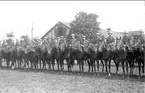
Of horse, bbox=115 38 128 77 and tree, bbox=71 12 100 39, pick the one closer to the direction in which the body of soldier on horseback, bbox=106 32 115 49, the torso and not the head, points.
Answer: the horse

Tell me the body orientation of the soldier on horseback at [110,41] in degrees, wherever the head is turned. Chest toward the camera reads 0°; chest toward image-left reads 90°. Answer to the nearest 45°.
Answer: approximately 0°

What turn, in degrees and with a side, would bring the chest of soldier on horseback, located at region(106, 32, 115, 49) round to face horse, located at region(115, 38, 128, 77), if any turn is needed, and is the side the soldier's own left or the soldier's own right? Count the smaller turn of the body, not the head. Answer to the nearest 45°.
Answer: approximately 45° to the soldier's own left

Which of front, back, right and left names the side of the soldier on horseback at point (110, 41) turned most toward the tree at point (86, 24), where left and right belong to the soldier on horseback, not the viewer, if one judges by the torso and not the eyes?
back
